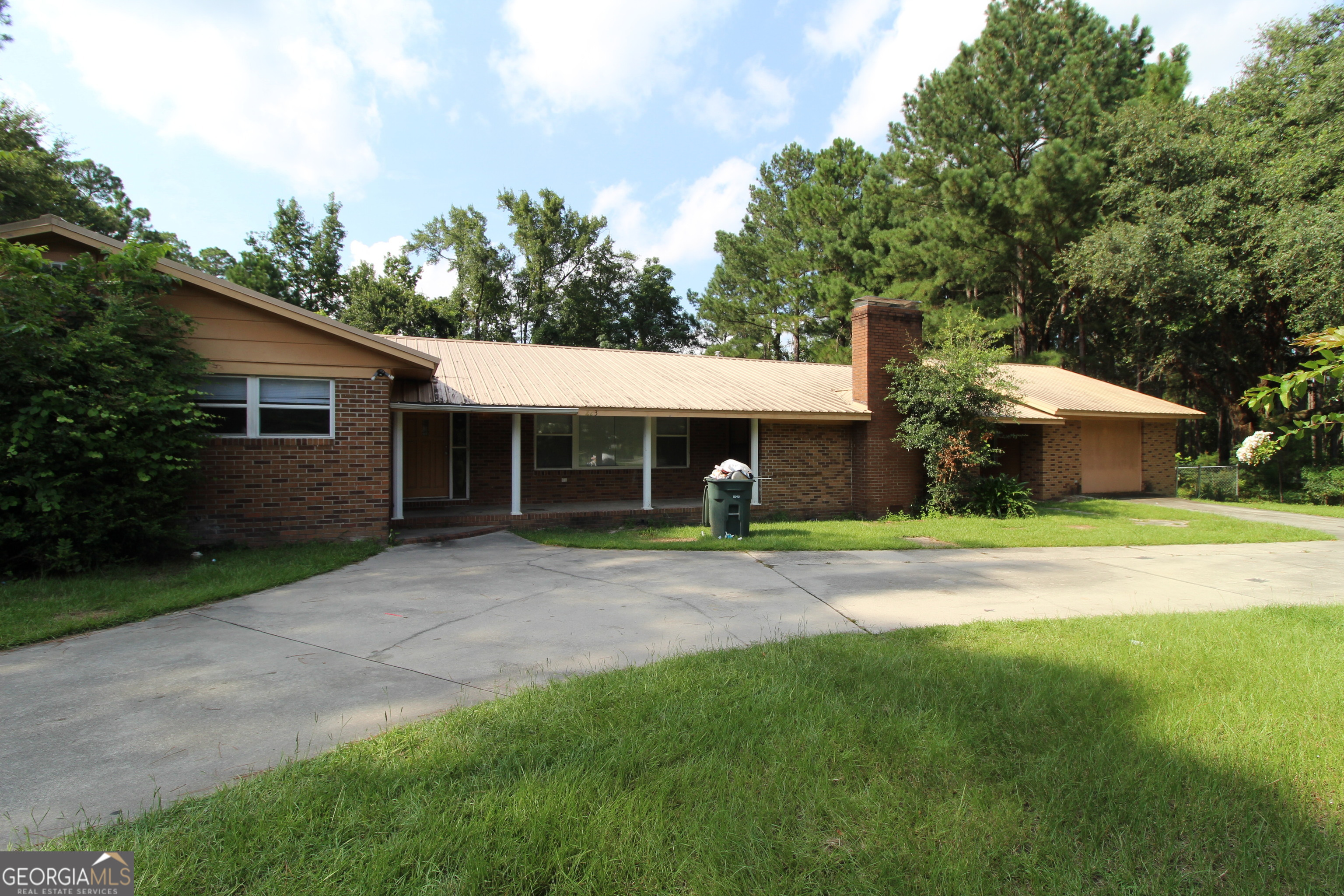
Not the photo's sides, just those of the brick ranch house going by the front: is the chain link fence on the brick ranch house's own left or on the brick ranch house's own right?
on the brick ranch house's own left

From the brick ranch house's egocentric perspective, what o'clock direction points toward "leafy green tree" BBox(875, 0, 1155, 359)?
The leafy green tree is roughly at 8 o'clock from the brick ranch house.

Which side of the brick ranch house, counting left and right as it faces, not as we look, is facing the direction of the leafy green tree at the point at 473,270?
back

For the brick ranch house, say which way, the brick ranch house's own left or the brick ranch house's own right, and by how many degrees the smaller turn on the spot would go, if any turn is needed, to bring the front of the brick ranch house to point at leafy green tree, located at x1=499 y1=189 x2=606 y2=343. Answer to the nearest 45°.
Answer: approximately 180°

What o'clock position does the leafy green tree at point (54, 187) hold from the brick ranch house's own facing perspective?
The leafy green tree is roughly at 4 o'clock from the brick ranch house.

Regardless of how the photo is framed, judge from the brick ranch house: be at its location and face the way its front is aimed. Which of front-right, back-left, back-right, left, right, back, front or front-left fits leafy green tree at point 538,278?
back

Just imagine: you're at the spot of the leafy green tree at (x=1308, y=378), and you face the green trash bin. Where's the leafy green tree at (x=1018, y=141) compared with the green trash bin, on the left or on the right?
right

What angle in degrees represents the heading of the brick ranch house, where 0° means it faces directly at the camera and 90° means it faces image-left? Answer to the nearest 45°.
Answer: approximately 0°

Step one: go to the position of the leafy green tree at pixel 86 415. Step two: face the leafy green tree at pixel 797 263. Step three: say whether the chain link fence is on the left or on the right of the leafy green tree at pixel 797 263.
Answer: right

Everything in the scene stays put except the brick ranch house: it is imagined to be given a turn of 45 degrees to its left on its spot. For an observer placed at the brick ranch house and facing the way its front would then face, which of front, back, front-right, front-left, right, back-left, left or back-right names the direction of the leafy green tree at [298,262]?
back

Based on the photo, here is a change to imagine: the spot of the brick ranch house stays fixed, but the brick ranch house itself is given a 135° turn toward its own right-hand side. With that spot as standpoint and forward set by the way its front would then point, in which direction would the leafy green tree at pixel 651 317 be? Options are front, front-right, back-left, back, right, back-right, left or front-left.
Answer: front-right

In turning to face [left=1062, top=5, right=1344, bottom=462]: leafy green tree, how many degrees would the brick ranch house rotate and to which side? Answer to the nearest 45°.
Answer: approximately 90° to its left

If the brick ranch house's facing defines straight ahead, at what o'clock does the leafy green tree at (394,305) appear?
The leafy green tree is roughly at 5 o'clock from the brick ranch house.

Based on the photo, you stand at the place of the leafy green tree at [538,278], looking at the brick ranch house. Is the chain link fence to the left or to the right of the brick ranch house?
left
